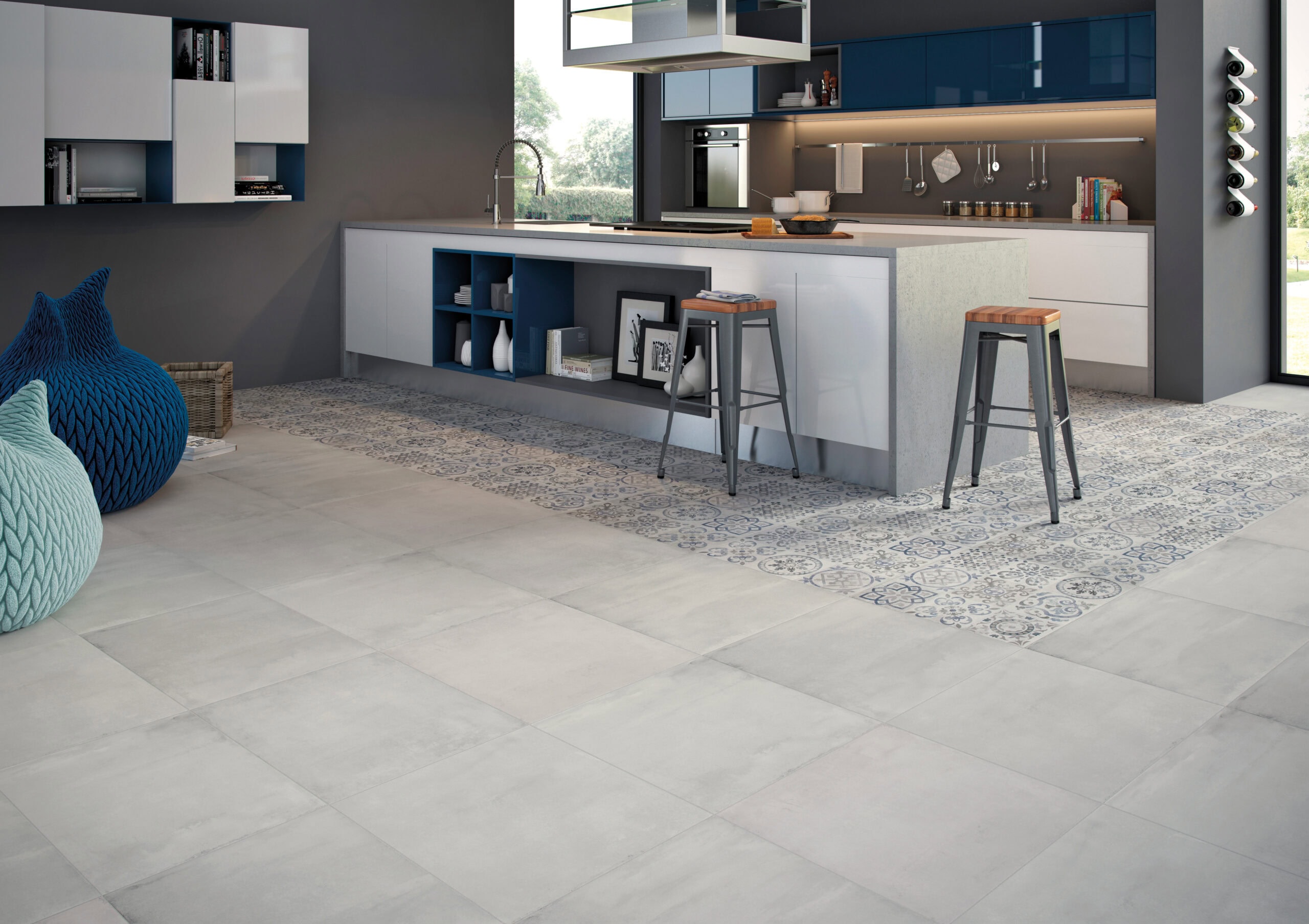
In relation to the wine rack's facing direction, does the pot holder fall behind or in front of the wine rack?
behind

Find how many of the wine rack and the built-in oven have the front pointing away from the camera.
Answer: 0

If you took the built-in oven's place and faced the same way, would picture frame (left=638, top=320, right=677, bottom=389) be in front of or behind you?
in front

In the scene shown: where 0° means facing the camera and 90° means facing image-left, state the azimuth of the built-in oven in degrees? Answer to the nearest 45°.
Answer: approximately 45°

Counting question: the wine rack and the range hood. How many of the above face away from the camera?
0
